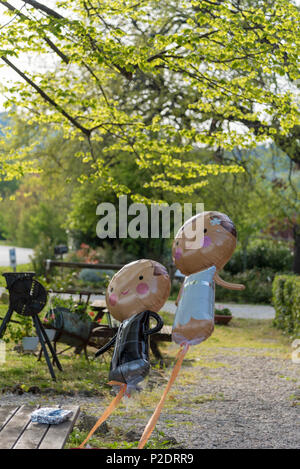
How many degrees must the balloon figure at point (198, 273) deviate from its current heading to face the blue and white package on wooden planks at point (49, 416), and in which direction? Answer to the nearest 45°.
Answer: approximately 45° to its right

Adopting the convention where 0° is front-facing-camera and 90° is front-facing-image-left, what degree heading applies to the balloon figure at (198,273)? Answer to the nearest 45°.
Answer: approximately 45°

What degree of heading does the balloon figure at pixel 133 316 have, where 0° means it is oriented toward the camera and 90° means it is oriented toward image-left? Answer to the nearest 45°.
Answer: approximately 45°

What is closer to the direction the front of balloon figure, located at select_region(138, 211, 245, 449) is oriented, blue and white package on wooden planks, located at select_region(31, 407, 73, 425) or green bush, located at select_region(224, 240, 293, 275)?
the blue and white package on wooden planks

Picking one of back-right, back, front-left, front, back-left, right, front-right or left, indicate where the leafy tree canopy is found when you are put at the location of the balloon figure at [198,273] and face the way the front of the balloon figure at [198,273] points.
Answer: back-right
